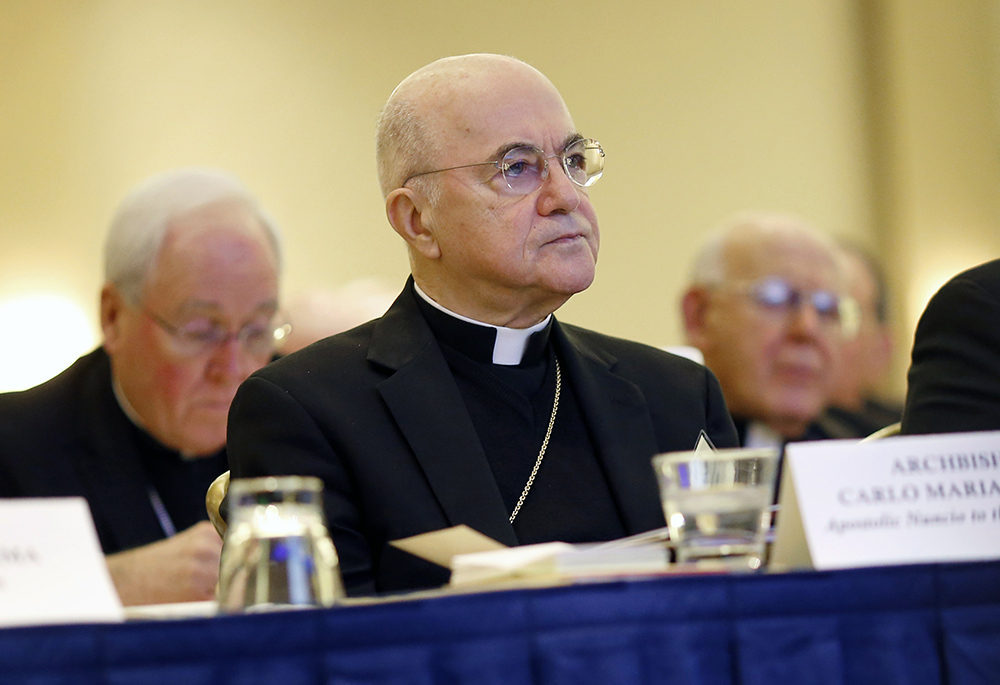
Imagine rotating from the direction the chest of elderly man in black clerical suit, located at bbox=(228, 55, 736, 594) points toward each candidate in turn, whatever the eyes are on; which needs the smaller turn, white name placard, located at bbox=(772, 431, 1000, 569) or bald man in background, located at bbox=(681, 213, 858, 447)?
the white name placard

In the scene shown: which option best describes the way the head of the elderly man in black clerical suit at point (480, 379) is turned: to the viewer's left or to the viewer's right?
to the viewer's right

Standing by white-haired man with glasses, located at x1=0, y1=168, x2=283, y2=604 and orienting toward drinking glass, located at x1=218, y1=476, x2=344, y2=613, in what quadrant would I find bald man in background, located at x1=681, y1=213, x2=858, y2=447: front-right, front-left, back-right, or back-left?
back-left

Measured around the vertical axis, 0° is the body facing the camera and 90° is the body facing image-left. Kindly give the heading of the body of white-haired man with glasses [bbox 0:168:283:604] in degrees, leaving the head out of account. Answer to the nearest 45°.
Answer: approximately 315°

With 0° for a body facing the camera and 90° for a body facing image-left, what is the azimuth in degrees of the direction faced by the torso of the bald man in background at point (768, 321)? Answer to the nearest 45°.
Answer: approximately 315°

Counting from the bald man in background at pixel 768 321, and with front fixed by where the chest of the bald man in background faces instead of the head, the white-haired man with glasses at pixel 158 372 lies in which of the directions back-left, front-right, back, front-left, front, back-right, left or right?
right

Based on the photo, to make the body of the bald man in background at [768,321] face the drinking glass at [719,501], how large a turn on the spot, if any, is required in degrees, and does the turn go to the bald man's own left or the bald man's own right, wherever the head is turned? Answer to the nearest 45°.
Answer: approximately 45° to the bald man's own right

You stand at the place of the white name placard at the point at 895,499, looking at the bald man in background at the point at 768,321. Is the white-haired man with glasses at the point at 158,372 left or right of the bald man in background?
left

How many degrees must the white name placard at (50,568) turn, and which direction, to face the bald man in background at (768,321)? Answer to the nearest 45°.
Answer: approximately 135° to its left

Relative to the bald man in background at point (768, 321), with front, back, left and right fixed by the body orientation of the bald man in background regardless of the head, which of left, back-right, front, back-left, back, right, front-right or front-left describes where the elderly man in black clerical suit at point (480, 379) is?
front-right

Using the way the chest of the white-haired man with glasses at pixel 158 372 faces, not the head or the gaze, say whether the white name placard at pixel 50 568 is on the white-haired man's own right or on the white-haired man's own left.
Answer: on the white-haired man's own right

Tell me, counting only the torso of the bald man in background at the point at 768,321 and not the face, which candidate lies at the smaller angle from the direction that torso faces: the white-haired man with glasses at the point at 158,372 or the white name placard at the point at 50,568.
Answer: the white name placard
